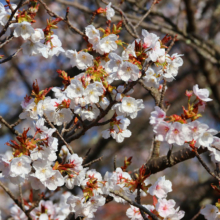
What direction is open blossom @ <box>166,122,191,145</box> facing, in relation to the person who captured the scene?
facing the viewer

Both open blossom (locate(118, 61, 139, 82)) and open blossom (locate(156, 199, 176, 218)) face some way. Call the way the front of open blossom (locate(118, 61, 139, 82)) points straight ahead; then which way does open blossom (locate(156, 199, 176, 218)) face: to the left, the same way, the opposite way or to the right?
the same way

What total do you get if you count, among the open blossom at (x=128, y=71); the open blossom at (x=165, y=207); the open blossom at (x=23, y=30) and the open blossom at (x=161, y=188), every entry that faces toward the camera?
4

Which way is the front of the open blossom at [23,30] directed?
toward the camera

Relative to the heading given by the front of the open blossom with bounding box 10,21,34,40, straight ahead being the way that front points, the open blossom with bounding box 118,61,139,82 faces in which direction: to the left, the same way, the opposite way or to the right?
the same way

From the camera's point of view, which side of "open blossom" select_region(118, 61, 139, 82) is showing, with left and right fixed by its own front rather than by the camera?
front

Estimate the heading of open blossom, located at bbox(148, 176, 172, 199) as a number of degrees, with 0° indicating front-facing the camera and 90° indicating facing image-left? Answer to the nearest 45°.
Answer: approximately 0°

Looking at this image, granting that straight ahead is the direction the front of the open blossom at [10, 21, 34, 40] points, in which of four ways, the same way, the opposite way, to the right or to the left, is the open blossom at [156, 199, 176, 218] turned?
the same way

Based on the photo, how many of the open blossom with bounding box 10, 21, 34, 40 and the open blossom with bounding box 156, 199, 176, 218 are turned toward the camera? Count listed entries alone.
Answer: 2
